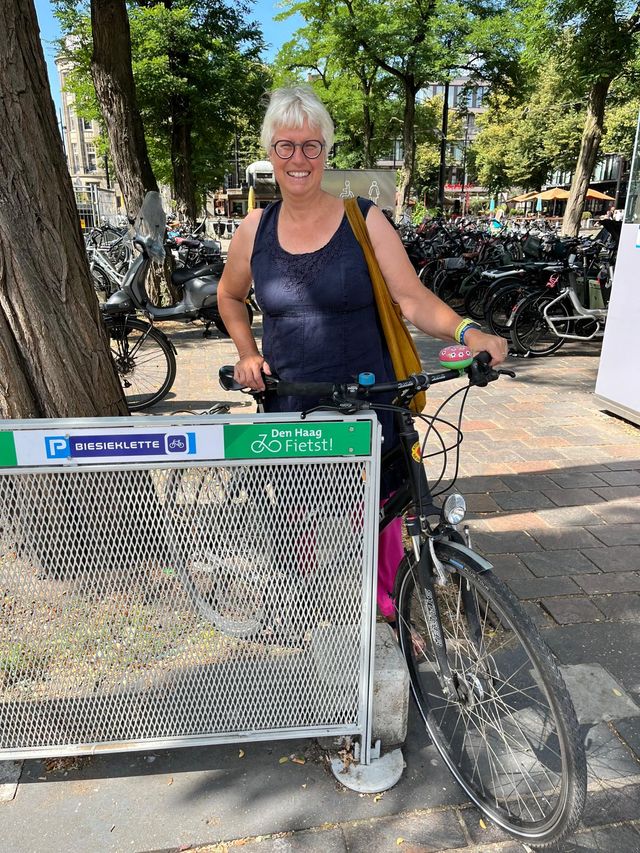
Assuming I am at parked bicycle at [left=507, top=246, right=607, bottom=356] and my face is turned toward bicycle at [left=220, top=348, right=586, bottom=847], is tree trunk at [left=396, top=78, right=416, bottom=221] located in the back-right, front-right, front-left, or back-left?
back-right

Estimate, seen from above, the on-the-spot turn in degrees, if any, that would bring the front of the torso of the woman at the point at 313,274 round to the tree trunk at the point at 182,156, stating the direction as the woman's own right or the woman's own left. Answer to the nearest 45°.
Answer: approximately 180°

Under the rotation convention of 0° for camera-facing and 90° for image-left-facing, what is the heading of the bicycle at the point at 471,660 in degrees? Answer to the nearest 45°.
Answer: approximately 315°

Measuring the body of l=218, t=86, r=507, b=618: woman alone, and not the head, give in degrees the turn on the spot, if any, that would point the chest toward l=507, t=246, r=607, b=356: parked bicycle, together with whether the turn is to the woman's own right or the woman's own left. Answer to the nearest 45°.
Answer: approximately 135° to the woman's own left

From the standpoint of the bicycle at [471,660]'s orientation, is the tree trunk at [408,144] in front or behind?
behind

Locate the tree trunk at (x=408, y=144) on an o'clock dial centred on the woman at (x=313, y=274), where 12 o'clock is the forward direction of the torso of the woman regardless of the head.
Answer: The tree trunk is roughly at 6 o'clock from the woman.

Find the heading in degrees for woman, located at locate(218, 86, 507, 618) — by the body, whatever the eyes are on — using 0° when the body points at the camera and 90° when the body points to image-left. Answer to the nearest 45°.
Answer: approximately 0°

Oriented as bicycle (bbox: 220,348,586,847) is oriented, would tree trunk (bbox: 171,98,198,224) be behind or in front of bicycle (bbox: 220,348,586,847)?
behind

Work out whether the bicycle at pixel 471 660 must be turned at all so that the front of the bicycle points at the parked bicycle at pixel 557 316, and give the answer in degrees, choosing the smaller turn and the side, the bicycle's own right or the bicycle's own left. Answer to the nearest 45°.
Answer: approximately 135° to the bicycle's own left
